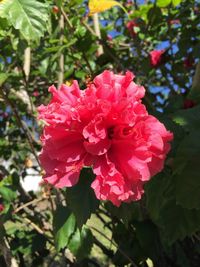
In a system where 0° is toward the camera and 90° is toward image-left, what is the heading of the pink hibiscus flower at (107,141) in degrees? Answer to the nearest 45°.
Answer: approximately 0°

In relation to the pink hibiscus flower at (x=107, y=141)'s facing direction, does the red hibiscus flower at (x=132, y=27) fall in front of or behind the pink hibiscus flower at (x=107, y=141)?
behind

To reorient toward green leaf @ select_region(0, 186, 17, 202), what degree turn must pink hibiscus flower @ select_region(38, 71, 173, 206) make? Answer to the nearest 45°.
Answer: approximately 135° to its right

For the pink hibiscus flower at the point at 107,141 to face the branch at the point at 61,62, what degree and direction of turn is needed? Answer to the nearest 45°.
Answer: approximately 180°

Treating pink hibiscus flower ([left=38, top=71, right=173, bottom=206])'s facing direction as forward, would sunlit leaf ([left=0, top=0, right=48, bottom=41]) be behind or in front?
behind
